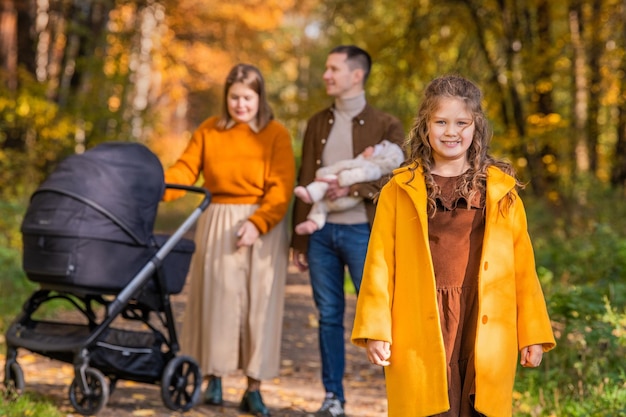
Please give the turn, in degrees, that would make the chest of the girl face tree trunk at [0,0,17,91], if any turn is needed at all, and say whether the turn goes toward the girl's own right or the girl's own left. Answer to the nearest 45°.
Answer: approximately 135° to the girl's own right

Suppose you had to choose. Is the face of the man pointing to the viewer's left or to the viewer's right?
to the viewer's left

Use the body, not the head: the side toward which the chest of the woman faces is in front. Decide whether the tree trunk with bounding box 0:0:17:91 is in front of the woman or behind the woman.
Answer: behind

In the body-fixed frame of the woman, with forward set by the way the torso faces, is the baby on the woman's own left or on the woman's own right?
on the woman's own left

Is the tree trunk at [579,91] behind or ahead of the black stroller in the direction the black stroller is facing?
behind

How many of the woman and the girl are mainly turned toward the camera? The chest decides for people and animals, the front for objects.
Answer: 2
